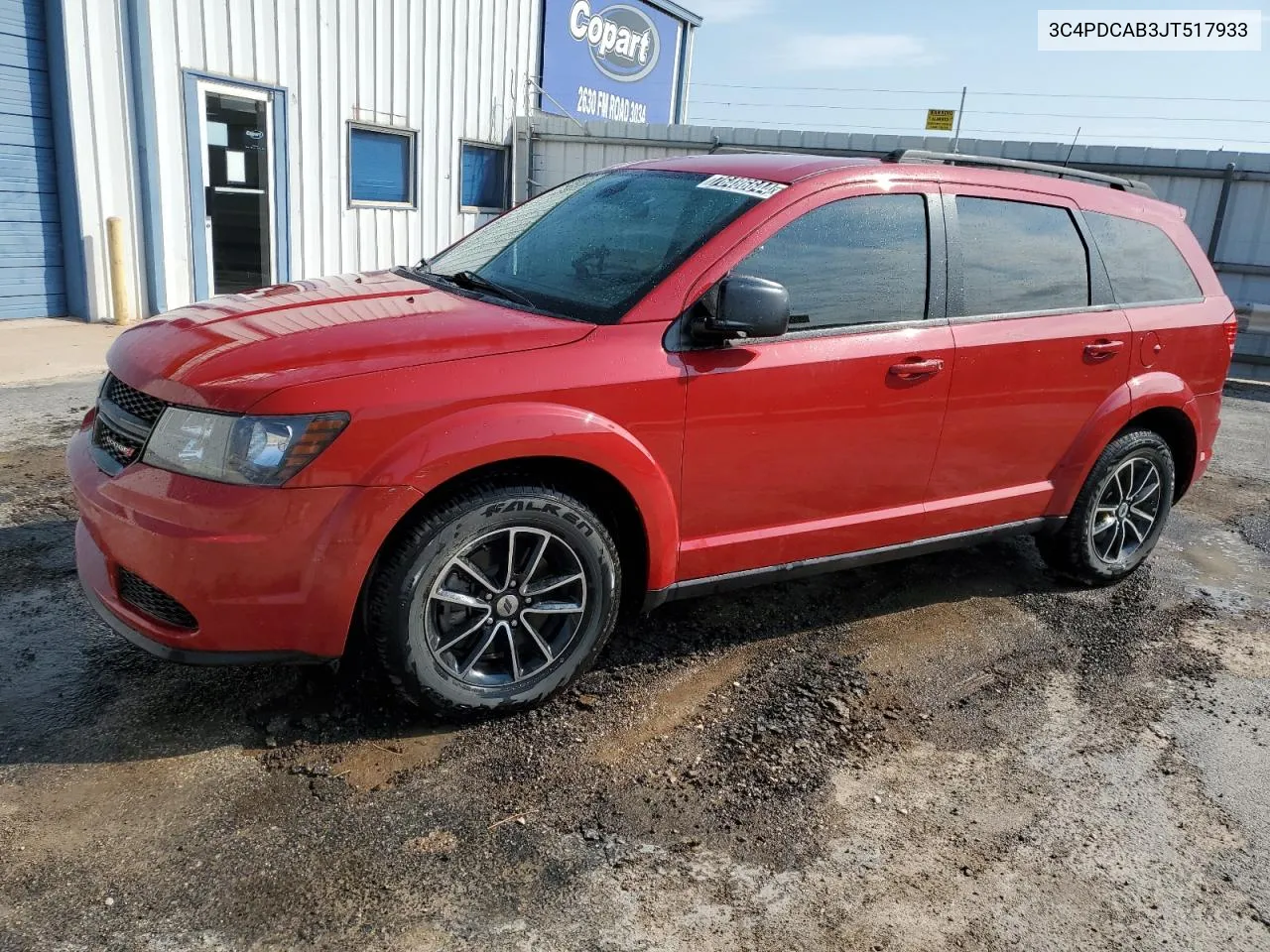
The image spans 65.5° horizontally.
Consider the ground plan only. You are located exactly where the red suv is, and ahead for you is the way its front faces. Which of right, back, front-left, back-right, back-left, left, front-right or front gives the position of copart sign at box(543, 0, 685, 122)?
back-right

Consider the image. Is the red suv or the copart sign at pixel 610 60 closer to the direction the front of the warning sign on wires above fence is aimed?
the red suv

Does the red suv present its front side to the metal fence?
no

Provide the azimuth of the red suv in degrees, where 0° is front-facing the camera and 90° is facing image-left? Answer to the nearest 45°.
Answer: approximately 45°

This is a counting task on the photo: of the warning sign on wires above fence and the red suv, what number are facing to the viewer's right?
0

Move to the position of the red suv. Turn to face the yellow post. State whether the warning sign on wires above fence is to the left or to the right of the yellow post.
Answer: right

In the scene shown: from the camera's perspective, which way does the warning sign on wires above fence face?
toward the camera

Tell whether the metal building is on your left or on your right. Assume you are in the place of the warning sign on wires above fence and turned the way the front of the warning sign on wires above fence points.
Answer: on your right

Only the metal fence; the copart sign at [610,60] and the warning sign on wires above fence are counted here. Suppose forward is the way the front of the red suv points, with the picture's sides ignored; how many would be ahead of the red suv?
0

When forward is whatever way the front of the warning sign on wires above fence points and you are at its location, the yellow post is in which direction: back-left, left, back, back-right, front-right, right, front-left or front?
front-right

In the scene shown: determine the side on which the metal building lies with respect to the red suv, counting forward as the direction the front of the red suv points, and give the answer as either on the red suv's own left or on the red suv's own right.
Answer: on the red suv's own right

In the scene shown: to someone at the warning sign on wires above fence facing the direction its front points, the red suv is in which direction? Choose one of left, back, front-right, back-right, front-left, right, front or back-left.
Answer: front

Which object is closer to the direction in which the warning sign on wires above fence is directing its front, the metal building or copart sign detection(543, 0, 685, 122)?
the metal building
